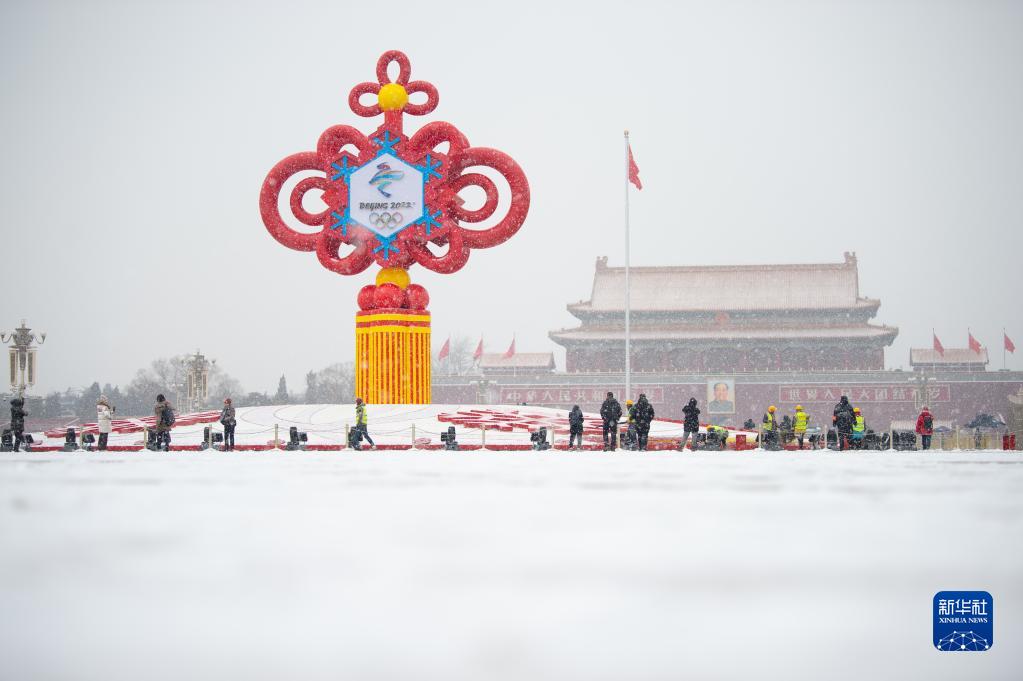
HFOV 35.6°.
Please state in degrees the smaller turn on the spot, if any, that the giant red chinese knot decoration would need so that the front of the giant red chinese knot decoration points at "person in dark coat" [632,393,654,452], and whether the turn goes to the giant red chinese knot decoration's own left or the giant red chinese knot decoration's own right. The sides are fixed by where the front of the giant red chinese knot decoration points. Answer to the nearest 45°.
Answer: approximately 45° to the giant red chinese knot decoration's own left

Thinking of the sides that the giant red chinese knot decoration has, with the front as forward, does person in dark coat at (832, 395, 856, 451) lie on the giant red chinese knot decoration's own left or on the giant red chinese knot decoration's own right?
on the giant red chinese knot decoration's own left

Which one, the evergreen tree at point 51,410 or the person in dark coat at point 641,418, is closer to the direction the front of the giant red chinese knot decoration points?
the person in dark coat

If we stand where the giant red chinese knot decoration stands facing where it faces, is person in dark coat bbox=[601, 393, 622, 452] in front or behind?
in front

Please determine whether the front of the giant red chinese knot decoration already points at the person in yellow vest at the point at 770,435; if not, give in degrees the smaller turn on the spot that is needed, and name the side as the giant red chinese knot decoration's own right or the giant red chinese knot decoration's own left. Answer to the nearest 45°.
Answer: approximately 45° to the giant red chinese knot decoration's own left

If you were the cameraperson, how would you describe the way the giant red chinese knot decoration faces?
facing the viewer

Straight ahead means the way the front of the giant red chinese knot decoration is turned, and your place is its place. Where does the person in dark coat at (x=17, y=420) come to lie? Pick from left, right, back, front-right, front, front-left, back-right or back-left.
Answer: front-right

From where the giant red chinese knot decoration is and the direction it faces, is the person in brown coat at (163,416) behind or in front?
in front

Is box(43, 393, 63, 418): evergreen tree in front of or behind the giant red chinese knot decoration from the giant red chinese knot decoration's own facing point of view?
behind

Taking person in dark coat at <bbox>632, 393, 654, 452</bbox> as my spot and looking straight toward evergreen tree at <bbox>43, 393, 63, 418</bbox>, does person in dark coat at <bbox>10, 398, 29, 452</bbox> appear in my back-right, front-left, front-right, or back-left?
front-left
